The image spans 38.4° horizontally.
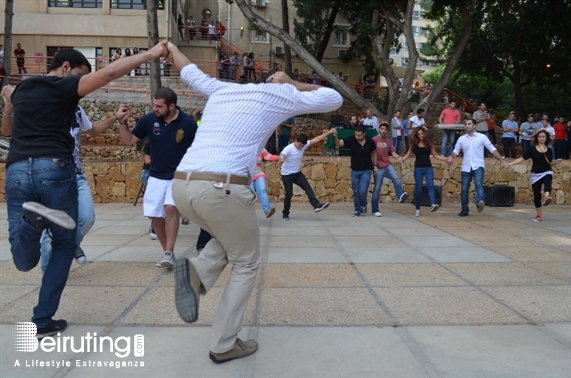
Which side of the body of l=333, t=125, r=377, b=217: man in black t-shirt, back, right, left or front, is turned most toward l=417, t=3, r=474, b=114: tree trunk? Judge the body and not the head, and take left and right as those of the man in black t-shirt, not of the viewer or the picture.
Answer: back

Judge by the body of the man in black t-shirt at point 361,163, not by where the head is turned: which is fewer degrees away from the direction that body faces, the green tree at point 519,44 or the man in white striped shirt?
the man in white striped shirt

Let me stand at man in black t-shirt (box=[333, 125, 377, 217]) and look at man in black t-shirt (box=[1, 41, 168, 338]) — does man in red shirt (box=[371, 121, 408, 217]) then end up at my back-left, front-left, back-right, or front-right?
back-left

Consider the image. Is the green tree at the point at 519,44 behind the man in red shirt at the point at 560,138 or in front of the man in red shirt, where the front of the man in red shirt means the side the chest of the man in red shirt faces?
behind

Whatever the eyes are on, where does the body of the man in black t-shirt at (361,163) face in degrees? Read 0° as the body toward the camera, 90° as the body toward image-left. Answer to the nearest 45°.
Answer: approximately 0°

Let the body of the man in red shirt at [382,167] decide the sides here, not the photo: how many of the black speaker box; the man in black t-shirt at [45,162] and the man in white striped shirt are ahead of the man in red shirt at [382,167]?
2
